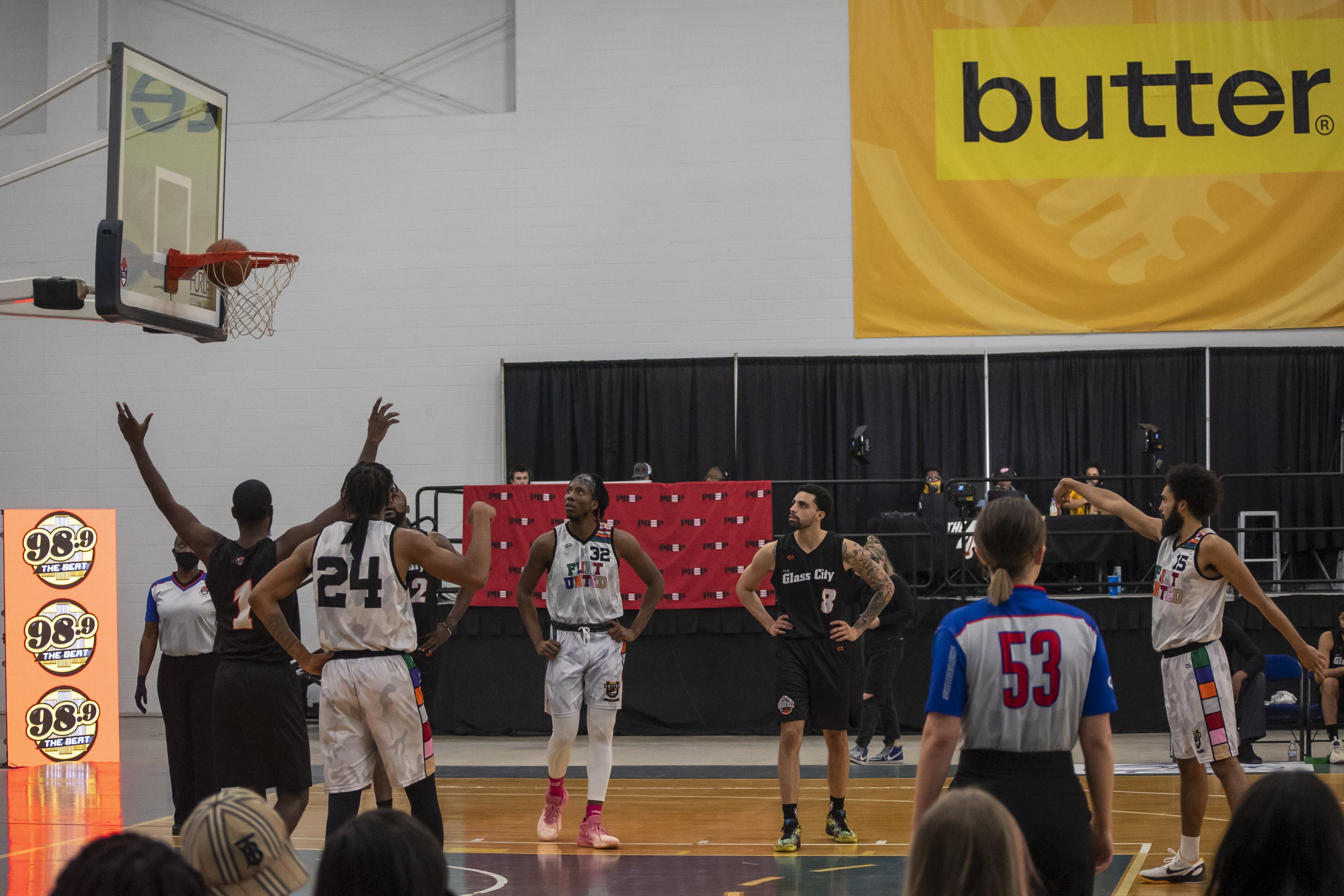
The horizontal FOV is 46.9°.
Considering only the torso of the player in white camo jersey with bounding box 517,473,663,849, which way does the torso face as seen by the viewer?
toward the camera

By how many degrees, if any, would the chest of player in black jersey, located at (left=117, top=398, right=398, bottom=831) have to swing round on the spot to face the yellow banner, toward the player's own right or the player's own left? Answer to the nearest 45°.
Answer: approximately 45° to the player's own right

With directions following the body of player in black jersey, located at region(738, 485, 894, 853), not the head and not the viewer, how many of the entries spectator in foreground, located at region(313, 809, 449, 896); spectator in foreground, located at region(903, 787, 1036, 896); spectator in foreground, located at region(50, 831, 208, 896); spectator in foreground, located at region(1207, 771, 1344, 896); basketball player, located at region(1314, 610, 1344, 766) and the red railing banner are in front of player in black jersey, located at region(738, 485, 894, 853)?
4

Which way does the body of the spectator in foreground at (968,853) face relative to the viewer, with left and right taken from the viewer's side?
facing away from the viewer

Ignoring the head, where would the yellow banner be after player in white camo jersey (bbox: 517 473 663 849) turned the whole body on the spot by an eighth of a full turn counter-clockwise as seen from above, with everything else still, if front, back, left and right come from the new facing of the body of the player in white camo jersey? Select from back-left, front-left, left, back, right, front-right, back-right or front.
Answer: left

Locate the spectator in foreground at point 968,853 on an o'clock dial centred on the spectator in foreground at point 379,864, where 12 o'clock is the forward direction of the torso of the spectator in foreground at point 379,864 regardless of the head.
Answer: the spectator in foreground at point 968,853 is roughly at 3 o'clock from the spectator in foreground at point 379,864.

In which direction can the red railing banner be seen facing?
toward the camera

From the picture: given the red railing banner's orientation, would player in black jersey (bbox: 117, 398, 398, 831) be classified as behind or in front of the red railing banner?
in front

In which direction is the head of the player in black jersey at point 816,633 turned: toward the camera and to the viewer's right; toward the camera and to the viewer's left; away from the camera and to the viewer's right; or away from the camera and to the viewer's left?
toward the camera and to the viewer's left

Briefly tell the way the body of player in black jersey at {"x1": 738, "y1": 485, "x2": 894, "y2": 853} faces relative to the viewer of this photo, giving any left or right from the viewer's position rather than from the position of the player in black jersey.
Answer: facing the viewer

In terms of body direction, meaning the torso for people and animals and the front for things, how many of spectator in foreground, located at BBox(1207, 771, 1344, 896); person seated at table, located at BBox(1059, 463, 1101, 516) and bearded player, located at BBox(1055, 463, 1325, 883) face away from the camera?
1

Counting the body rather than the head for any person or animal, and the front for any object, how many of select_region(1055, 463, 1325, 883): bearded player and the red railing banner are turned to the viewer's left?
1

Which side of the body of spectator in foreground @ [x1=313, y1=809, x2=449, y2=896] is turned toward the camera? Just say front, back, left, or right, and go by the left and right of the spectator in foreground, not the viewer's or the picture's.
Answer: back

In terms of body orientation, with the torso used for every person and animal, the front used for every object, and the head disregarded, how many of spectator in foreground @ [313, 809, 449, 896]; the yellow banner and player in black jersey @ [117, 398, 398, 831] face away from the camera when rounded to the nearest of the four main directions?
2

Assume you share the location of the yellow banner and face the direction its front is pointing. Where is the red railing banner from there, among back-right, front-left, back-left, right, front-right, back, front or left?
front-right
